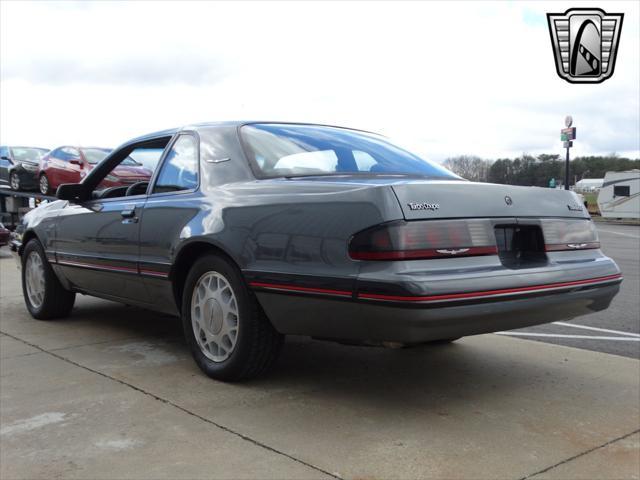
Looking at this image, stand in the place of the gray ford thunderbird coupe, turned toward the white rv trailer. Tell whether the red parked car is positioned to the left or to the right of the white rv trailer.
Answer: left

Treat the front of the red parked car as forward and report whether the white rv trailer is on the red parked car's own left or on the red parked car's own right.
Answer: on the red parked car's own left

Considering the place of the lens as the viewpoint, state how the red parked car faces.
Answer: facing the viewer and to the right of the viewer

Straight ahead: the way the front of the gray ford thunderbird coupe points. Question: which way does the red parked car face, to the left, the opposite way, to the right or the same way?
the opposite way

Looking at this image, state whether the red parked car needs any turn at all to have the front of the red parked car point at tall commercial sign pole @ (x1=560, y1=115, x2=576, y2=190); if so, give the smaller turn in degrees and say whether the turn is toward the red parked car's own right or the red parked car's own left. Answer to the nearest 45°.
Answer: approximately 90° to the red parked car's own left

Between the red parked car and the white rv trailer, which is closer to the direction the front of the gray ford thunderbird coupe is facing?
the red parked car

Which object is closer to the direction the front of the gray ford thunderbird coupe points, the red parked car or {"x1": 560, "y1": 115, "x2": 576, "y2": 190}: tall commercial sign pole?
the red parked car

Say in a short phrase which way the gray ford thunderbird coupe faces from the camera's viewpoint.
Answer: facing away from the viewer and to the left of the viewer

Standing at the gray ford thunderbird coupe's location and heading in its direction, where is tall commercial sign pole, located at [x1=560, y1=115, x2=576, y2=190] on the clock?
The tall commercial sign pole is roughly at 2 o'clock from the gray ford thunderbird coupe.

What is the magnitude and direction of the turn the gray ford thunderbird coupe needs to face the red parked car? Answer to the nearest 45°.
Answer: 0° — it already faces it

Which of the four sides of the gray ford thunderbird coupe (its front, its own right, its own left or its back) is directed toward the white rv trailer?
right

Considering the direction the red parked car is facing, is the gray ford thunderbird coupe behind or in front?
in front
